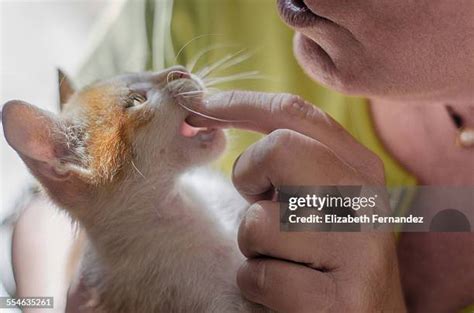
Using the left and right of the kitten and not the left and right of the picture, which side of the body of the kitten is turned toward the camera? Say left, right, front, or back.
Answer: right
